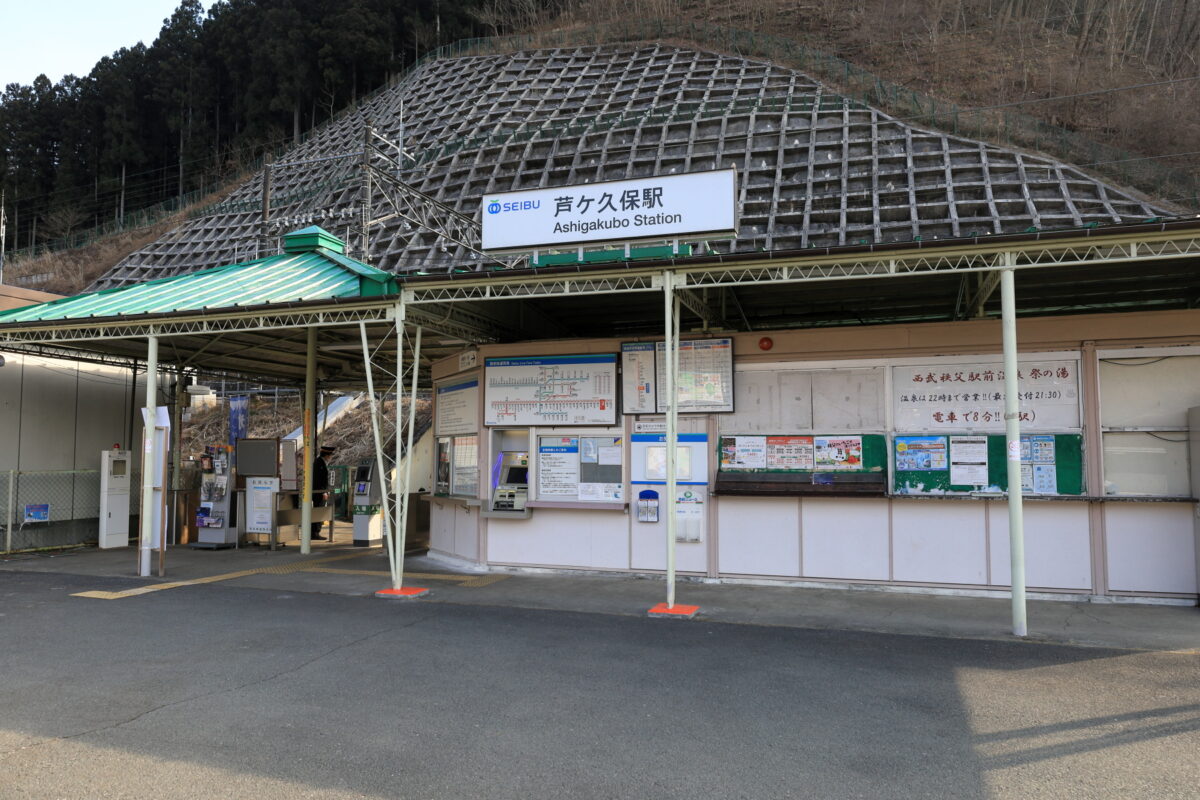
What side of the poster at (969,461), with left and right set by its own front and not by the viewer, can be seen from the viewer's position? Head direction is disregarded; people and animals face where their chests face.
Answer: front

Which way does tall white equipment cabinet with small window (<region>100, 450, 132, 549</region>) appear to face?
toward the camera

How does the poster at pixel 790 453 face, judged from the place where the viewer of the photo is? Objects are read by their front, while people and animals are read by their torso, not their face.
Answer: facing the viewer

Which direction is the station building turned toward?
toward the camera

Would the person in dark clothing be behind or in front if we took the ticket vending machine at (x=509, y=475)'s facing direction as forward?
behind

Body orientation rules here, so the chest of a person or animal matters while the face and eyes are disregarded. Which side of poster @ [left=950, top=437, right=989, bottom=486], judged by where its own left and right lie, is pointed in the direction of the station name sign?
right

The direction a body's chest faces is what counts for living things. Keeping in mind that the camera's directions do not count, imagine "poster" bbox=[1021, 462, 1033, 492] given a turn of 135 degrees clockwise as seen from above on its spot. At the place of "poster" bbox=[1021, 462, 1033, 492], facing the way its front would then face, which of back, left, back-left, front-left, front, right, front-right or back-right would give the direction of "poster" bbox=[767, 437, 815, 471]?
front-left

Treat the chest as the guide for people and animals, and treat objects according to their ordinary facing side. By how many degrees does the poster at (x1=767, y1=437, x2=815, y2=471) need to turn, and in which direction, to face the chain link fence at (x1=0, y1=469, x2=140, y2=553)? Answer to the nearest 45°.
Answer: approximately 90° to its right

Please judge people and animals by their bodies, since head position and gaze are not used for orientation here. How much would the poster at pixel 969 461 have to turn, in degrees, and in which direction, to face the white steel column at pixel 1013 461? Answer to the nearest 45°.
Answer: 0° — it already faces it

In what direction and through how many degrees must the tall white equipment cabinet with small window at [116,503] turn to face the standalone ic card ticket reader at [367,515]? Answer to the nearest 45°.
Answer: approximately 90° to its left
